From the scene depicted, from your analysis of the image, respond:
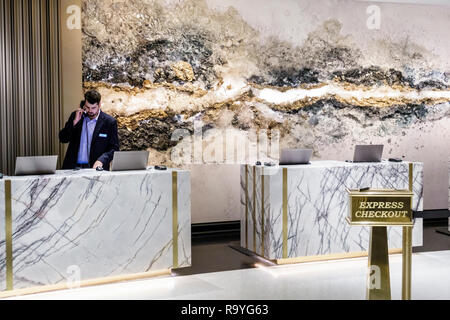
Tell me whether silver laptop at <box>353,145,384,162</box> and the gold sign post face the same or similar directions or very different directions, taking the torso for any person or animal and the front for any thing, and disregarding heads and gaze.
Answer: very different directions

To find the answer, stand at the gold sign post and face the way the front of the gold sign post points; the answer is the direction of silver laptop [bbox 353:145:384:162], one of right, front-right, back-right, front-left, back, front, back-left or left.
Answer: back

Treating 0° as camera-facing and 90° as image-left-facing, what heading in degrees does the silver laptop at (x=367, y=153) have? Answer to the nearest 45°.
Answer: approximately 180°

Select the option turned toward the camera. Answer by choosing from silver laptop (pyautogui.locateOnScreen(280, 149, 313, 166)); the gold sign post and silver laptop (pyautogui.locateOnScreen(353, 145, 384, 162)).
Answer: the gold sign post

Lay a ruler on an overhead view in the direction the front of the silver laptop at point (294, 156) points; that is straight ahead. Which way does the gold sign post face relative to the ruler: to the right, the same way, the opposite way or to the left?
the opposite way

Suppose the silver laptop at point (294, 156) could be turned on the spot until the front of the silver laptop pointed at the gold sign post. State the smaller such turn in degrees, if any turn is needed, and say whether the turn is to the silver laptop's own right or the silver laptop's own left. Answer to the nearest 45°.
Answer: approximately 180°

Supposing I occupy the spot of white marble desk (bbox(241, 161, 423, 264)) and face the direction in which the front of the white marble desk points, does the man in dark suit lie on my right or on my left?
on my right

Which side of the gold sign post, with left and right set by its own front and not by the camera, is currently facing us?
front

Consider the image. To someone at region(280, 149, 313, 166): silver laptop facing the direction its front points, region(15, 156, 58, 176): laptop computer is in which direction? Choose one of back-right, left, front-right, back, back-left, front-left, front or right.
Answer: back-left

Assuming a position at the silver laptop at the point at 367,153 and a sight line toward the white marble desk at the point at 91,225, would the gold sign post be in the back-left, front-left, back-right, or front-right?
front-left

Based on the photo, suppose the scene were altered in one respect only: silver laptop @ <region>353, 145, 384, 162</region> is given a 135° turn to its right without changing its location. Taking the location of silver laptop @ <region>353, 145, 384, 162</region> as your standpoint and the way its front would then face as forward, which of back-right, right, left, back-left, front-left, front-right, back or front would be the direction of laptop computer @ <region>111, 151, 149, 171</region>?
right

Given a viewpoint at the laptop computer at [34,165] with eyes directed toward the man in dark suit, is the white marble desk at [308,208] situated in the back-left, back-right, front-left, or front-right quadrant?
front-right

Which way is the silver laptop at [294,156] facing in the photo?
away from the camera
